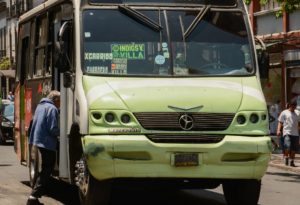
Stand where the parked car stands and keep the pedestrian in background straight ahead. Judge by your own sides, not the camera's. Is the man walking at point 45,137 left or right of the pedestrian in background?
right

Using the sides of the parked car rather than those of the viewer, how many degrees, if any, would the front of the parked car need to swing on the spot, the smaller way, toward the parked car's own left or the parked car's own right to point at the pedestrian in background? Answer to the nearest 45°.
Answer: approximately 45° to the parked car's own left

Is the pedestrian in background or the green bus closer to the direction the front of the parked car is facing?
the green bus

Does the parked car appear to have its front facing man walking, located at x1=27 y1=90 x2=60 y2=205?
yes

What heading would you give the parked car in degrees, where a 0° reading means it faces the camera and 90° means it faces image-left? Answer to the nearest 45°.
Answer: approximately 0°

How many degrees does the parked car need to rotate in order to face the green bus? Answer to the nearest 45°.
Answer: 0° — it already faces it

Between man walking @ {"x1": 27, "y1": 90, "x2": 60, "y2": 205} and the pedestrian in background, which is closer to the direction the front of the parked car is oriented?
the man walking
